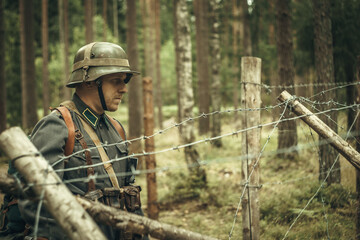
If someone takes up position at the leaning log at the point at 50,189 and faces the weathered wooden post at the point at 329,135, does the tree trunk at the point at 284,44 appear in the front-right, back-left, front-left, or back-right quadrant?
front-left

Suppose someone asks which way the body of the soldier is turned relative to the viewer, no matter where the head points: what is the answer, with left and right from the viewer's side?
facing the viewer and to the right of the viewer

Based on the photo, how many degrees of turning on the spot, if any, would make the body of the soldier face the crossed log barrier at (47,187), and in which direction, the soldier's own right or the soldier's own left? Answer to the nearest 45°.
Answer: approximately 45° to the soldier's own right

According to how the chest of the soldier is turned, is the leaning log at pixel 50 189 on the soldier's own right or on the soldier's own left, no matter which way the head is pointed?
on the soldier's own right

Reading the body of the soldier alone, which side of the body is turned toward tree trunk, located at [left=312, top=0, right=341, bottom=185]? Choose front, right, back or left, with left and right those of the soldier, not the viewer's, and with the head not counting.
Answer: left

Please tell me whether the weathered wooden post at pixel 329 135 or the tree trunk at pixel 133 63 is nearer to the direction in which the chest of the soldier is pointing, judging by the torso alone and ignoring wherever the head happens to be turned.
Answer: the weathered wooden post

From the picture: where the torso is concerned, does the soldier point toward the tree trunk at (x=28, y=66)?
no

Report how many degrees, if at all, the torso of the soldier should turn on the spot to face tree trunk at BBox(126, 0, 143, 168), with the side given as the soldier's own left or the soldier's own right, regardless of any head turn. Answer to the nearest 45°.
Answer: approximately 135° to the soldier's own left

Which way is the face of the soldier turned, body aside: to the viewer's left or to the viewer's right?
to the viewer's right

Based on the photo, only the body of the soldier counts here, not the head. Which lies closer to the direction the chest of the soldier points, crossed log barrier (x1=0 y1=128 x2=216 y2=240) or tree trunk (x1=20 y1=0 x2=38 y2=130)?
the crossed log barrier

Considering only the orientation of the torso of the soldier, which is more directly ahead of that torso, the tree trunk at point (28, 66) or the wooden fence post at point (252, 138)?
the wooden fence post

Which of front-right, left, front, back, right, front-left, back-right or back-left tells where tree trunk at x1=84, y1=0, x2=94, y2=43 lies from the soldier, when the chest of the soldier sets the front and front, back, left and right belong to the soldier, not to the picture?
back-left

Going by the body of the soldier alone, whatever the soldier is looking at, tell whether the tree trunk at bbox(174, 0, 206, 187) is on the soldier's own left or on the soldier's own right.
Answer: on the soldier's own left

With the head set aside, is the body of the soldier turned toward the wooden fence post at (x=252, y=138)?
no
